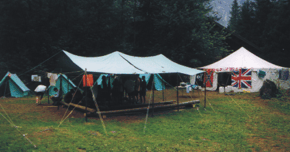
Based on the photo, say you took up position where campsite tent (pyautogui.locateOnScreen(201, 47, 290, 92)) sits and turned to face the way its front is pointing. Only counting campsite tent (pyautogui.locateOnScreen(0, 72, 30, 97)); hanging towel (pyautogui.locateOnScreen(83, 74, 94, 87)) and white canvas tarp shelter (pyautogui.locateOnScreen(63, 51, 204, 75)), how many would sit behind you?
0

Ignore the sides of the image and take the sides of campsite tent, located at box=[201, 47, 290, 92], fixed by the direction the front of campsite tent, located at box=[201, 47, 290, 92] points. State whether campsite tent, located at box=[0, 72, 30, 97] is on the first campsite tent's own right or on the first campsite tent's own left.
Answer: on the first campsite tent's own right

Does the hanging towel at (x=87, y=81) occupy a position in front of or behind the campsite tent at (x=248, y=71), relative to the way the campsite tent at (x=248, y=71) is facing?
in front

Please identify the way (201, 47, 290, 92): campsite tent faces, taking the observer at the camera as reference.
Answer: facing the viewer
